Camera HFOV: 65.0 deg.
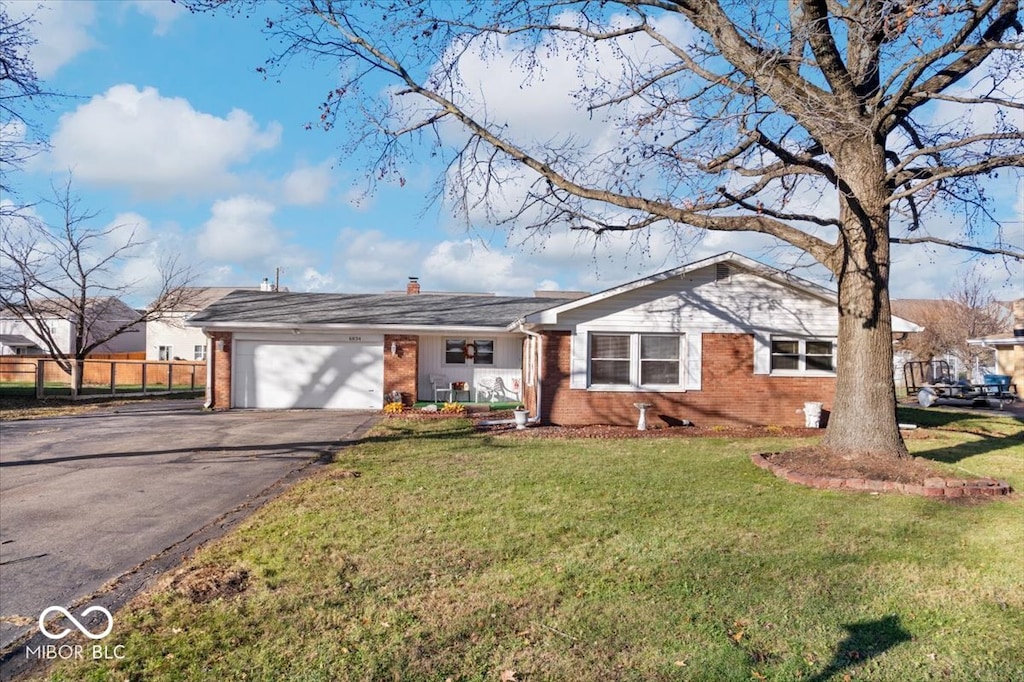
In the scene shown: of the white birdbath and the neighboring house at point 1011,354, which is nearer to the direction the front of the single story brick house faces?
the white birdbath

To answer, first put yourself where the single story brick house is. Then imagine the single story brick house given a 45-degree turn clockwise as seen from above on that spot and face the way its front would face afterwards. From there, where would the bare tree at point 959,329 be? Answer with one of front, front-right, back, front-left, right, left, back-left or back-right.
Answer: back

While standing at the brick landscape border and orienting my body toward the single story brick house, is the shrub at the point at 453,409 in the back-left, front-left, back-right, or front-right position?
front-left

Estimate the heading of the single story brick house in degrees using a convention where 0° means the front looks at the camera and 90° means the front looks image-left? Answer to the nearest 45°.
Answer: approximately 0°

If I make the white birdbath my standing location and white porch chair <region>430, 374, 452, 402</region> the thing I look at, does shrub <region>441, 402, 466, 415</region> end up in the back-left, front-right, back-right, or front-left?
front-left

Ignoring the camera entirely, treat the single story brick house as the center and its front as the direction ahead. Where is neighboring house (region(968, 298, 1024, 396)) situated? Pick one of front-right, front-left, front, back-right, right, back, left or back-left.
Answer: back-left

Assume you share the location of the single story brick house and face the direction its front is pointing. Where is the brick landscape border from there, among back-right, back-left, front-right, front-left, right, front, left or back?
front

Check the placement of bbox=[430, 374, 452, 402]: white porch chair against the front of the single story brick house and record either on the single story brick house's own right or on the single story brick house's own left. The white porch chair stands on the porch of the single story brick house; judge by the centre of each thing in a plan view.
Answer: on the single story brick house's own right

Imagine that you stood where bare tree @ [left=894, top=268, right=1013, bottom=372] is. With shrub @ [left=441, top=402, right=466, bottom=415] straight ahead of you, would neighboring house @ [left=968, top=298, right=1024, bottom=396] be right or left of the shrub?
left
